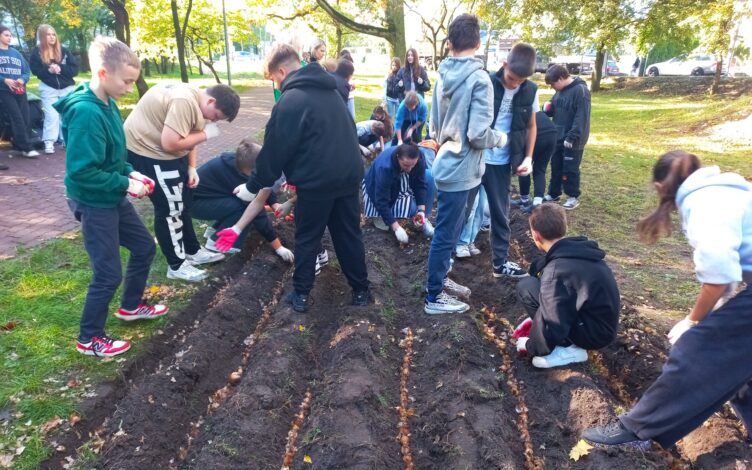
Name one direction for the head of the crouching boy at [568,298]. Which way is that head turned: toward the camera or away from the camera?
away from the camera

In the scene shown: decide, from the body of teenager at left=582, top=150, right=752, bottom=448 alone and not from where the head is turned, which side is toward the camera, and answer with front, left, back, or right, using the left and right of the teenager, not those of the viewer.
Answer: left

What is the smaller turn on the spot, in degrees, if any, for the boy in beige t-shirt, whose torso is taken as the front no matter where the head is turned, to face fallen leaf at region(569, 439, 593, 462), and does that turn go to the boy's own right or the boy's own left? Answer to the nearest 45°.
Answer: approximately 45° to the boy's own right

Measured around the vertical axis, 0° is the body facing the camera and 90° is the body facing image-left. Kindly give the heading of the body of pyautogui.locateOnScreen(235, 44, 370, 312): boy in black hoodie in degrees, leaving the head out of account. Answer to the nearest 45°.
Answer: approximately 135°

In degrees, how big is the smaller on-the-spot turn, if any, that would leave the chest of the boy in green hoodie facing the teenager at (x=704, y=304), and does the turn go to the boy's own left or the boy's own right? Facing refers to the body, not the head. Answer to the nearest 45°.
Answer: approximately 45° to the boy's own right

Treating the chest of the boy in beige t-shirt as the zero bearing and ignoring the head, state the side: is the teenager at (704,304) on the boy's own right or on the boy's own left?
on the boy's own right

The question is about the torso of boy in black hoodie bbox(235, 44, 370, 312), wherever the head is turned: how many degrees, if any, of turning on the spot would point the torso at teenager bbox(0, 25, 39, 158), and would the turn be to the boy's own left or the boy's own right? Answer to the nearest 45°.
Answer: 0° — they already face them

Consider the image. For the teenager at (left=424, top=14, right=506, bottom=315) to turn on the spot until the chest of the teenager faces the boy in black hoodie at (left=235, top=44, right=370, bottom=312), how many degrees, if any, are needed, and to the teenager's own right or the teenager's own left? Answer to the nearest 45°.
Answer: approximately 135° to the teenager's own left

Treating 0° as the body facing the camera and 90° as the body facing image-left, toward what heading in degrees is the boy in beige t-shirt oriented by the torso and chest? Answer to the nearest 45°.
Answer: approximately 270°

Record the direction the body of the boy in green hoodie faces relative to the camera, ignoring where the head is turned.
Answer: to the viewer's right
